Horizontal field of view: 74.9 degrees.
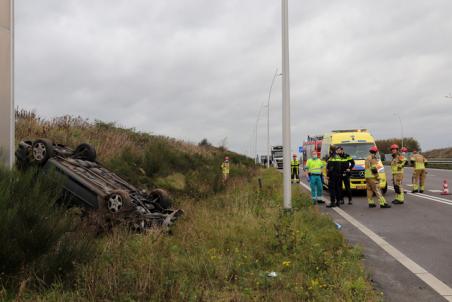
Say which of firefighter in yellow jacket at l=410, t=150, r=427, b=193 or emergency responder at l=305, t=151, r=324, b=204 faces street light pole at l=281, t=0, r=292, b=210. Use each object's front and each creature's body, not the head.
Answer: the emergency responder

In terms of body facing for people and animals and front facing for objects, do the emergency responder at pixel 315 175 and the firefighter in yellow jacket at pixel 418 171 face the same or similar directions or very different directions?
very different directions

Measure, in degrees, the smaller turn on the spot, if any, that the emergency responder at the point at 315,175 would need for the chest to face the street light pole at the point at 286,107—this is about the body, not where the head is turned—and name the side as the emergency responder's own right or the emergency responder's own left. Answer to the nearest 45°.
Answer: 0° — they already face it
